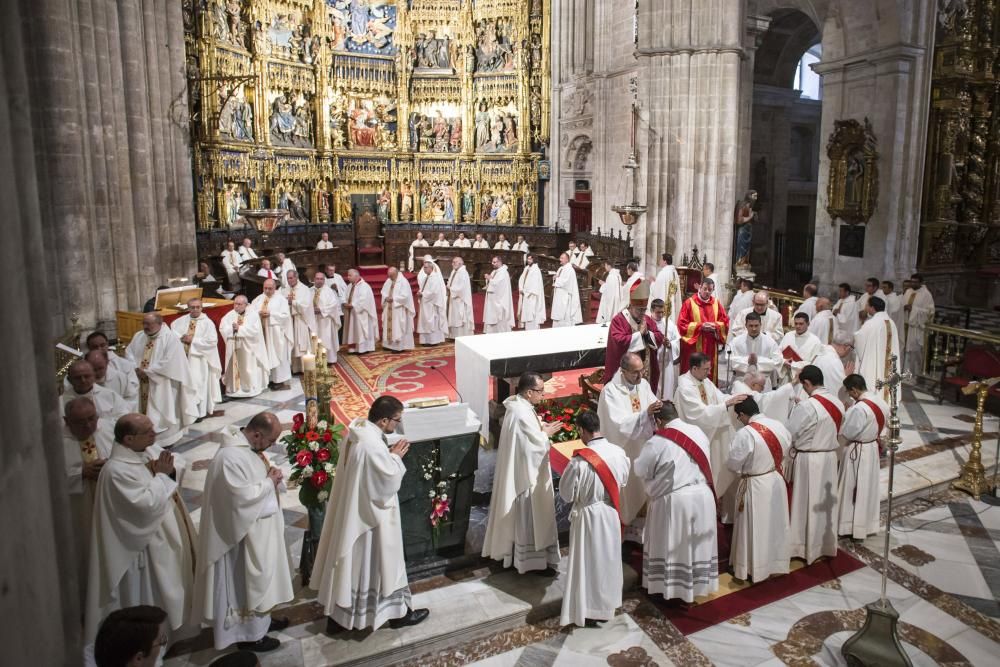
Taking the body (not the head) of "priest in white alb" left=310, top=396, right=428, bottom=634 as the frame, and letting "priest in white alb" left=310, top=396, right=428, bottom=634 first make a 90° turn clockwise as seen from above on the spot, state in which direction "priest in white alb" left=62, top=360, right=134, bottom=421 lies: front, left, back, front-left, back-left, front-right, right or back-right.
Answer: back-right

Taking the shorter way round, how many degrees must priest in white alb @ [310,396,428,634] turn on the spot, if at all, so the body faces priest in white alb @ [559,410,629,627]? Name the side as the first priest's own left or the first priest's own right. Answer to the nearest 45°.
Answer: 0° — they already face them

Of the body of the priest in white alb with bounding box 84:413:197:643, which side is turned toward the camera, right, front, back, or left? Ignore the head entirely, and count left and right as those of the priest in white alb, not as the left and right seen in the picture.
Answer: right

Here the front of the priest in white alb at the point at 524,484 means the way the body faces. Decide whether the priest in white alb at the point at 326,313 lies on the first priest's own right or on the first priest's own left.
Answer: on the first priest's own left

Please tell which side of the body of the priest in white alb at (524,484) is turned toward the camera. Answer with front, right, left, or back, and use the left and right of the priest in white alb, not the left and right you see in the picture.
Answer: right

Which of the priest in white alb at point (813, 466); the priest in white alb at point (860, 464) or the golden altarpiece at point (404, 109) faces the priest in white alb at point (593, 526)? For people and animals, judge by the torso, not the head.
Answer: the golden altarpiece

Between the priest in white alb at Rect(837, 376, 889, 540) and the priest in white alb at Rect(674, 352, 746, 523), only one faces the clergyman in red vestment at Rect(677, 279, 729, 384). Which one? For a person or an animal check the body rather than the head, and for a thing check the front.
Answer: the priest in white alb at Rect(837, 376, 889, 540)

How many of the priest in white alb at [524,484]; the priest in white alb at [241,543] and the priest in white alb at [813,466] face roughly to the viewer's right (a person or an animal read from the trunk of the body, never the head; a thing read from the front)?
2

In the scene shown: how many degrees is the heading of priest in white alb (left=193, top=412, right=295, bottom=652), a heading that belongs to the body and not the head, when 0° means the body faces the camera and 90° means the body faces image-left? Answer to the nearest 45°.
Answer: approximately 270°

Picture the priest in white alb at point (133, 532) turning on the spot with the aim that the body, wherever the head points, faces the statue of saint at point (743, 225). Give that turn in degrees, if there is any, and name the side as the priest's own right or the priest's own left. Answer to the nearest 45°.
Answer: approximately 45° to the priest's own left

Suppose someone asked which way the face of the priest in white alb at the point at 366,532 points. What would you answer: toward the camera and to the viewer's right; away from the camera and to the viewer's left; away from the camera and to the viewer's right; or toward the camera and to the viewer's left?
away from the camera and to the viewer's right

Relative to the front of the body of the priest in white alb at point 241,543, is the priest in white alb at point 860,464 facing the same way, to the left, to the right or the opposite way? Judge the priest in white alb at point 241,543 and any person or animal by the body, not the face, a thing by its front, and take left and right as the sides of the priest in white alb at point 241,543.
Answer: to the left

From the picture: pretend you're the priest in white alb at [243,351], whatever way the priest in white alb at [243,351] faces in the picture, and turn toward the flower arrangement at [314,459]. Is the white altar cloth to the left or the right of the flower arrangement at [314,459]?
left

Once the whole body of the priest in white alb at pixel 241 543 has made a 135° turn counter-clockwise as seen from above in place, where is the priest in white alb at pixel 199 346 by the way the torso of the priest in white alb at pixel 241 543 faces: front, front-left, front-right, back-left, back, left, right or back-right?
front-right

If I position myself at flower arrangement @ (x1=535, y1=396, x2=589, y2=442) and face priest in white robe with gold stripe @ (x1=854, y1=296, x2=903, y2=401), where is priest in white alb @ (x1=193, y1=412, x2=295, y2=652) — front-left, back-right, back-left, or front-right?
back-right
